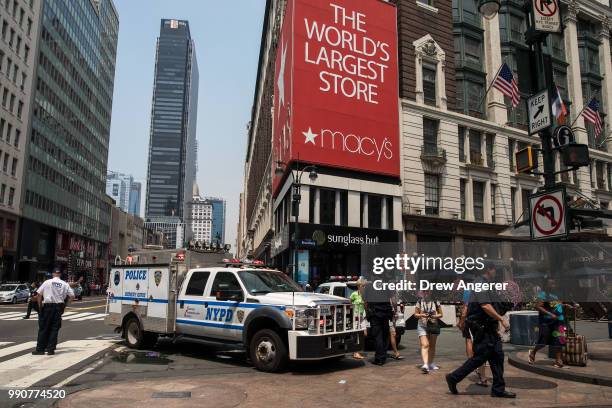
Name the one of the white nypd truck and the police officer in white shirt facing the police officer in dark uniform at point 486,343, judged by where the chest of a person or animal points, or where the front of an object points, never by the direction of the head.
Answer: the white nypd truck

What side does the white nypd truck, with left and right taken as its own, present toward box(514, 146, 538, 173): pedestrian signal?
front

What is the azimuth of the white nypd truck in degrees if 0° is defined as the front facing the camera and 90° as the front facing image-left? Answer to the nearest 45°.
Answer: approximately 315°

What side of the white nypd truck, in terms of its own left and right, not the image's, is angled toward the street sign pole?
front
